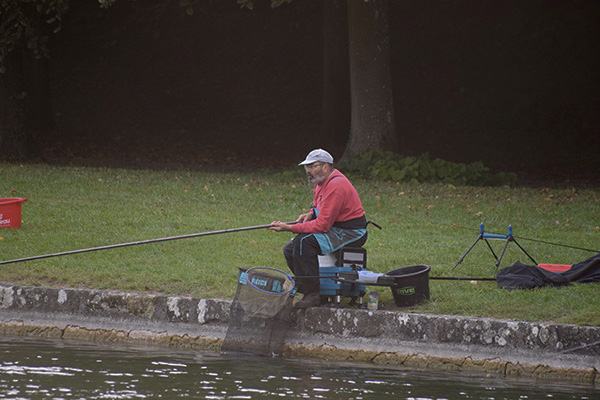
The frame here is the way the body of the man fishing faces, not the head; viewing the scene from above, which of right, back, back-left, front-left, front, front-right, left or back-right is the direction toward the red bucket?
front-right

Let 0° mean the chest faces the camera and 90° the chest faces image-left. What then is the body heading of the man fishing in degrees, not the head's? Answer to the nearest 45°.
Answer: approximately 90°

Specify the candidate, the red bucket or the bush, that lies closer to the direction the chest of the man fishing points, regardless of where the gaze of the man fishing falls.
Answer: the red bucket

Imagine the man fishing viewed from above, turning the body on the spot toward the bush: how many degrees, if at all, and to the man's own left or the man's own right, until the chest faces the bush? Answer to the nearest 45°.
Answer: approximately 90° to the man's own right
